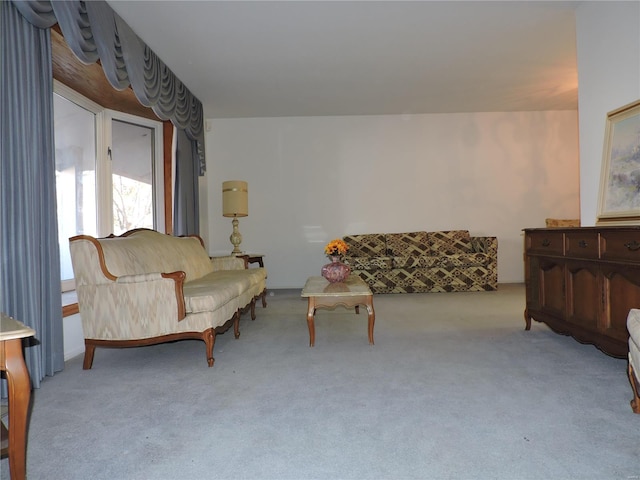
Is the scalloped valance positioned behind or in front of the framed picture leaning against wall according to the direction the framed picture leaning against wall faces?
in front

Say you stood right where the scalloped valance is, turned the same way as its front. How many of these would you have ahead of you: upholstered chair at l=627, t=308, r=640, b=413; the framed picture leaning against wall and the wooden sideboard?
3

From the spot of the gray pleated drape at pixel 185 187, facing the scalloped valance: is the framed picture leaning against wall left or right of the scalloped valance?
left

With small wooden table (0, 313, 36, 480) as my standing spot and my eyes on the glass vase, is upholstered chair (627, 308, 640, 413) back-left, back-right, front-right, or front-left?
front-right

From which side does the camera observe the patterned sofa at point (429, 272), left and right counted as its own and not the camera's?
front

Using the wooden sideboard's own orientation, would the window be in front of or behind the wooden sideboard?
in front

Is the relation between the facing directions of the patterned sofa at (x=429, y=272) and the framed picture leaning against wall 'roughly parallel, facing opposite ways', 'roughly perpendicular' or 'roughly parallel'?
roughly perpendicular

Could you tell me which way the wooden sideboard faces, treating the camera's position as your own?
facing the viewer and to the left of the viewer

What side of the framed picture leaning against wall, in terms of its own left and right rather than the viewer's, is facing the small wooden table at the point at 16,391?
front

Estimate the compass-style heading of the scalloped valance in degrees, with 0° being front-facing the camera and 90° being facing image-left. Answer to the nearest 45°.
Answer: approximately 315°

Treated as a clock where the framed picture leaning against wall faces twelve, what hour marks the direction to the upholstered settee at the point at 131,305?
The upholstered settee is roughly at 12 o'clock from the framed picture leaning against wall.

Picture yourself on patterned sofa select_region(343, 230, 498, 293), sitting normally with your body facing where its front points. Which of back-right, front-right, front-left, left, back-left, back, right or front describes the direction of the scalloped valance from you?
front-right

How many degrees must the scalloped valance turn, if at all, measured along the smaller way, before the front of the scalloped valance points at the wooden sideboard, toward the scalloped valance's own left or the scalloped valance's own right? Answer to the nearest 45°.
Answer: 0° — it already faces it

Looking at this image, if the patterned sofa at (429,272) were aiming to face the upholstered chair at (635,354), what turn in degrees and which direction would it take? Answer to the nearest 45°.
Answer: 0° — it already faces it

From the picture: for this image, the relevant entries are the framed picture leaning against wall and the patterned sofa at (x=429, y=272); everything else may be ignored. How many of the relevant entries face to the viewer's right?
0

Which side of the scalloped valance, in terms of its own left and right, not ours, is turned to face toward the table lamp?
left
